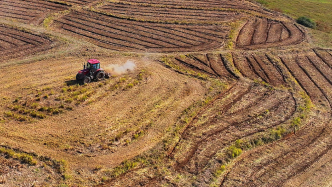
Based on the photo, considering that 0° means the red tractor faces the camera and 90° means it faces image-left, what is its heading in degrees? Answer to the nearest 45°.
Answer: approximately 45°

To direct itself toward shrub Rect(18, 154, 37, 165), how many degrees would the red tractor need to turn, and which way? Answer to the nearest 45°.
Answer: approximately 45° to its left

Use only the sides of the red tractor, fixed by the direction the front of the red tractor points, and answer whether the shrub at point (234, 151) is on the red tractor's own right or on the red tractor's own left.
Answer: on the red tractor's own left
